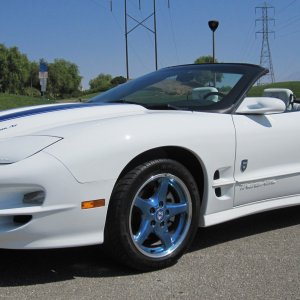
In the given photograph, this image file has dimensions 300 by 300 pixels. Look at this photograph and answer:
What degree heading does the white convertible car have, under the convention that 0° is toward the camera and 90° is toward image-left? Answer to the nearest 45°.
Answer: approximately 45°
